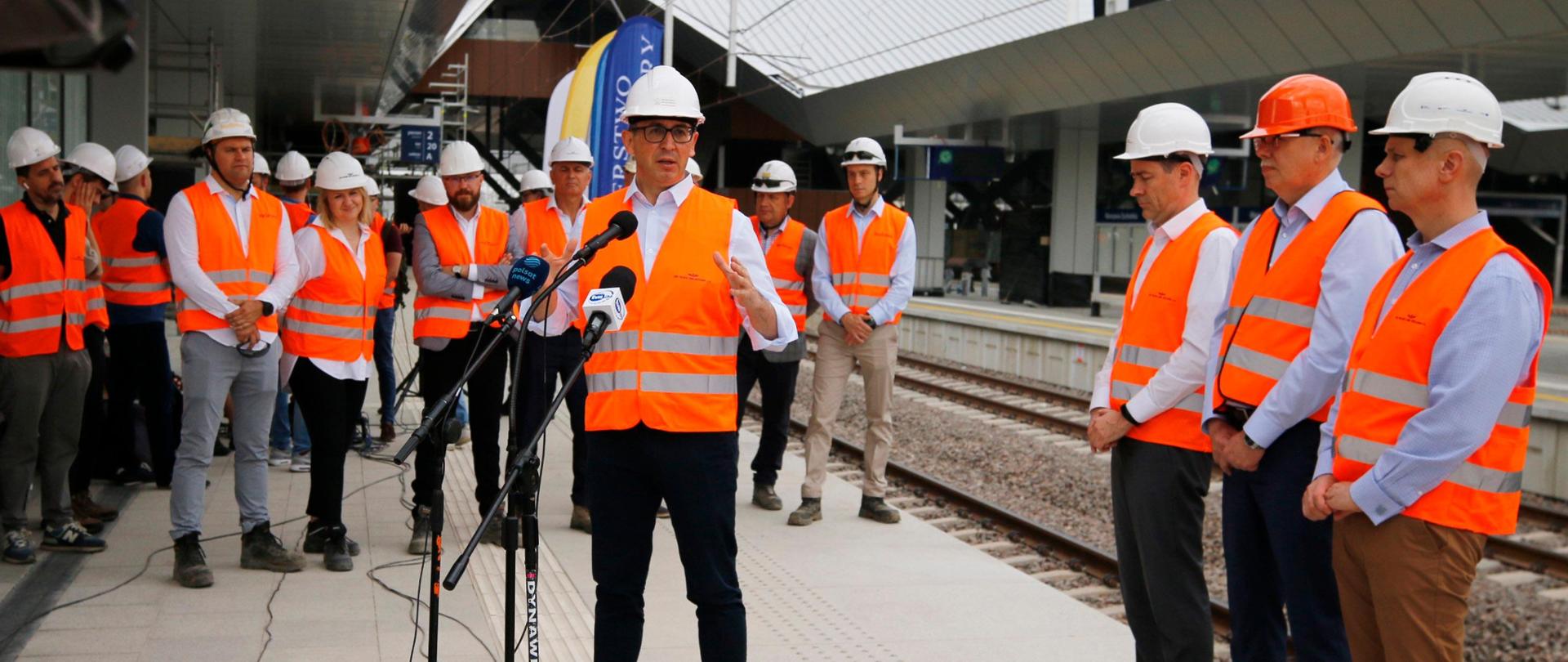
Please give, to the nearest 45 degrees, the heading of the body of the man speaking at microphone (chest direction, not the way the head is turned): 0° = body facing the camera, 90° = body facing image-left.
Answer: approximately 0°

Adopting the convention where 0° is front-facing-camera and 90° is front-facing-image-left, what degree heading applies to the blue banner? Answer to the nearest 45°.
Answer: approximately 0°

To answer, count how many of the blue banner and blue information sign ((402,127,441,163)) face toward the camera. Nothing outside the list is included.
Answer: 2

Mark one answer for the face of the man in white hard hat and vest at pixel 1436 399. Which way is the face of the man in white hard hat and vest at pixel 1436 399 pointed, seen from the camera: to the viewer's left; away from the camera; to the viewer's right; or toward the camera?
to the viewer's left

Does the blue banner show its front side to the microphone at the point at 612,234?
yes

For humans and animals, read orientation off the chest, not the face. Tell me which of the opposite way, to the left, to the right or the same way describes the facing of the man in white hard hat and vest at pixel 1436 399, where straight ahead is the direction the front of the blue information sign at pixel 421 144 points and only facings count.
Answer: to the right

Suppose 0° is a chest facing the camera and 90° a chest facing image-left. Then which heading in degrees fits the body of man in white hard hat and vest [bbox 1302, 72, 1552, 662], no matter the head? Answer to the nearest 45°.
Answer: approximately 45°

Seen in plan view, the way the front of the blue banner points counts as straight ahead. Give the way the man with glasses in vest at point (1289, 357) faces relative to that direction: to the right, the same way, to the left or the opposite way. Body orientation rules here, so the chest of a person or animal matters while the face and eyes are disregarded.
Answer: to the right

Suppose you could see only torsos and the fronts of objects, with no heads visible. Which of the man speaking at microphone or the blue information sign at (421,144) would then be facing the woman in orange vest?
the blue information sign

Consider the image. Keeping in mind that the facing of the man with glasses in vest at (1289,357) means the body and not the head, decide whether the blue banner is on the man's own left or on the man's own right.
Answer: on the man's own right

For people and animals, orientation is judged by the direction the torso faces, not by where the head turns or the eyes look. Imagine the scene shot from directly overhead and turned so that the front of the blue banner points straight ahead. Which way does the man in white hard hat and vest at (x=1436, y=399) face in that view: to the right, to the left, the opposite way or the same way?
to the right

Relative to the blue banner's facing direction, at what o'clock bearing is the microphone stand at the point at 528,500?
The microphone stand is roughly at 12 o'clock from the blue banner.

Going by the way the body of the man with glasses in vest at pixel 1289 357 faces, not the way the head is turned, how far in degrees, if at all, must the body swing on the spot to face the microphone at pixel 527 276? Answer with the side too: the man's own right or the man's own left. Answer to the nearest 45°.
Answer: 0° — they already face it

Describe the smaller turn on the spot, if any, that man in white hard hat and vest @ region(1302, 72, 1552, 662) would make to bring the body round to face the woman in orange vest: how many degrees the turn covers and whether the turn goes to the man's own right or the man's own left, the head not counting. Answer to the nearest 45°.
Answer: approximately 45° to the man's own right
